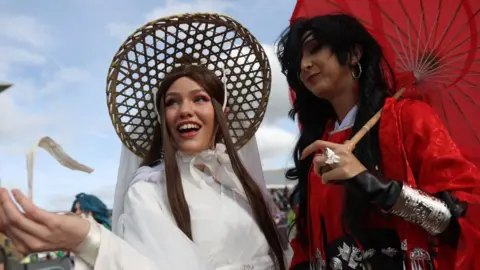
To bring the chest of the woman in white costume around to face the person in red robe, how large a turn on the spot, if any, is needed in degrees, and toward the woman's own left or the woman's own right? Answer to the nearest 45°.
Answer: approximately 45° to the woman's own left

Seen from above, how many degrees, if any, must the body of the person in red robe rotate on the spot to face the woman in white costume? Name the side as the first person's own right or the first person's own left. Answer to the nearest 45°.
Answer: approximately 45° to the first person's own right

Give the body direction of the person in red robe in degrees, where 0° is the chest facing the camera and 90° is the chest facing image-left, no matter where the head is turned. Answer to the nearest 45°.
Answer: approximately 45°
